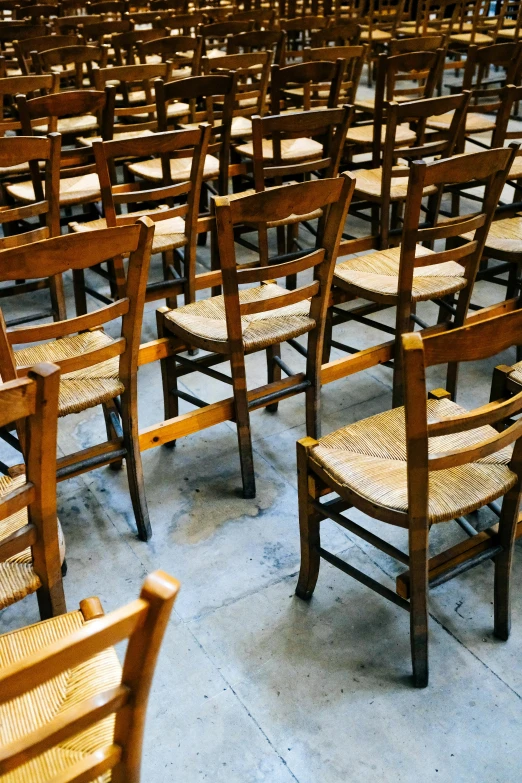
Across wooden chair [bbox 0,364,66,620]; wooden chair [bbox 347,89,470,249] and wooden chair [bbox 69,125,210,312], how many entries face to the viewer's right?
0

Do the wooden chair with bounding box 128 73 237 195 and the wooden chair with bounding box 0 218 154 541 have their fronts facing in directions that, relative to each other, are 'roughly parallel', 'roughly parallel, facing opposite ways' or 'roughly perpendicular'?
roughly parallel

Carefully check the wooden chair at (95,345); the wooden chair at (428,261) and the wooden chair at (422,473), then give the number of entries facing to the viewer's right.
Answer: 0

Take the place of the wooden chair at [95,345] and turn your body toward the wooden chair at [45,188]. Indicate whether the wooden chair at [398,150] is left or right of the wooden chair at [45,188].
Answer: right

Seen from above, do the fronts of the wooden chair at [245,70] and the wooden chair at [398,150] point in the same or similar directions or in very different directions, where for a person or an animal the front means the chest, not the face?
same or similar directions

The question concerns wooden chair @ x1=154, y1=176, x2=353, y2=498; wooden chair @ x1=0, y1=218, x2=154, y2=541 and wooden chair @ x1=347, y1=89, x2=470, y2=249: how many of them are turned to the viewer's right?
0
